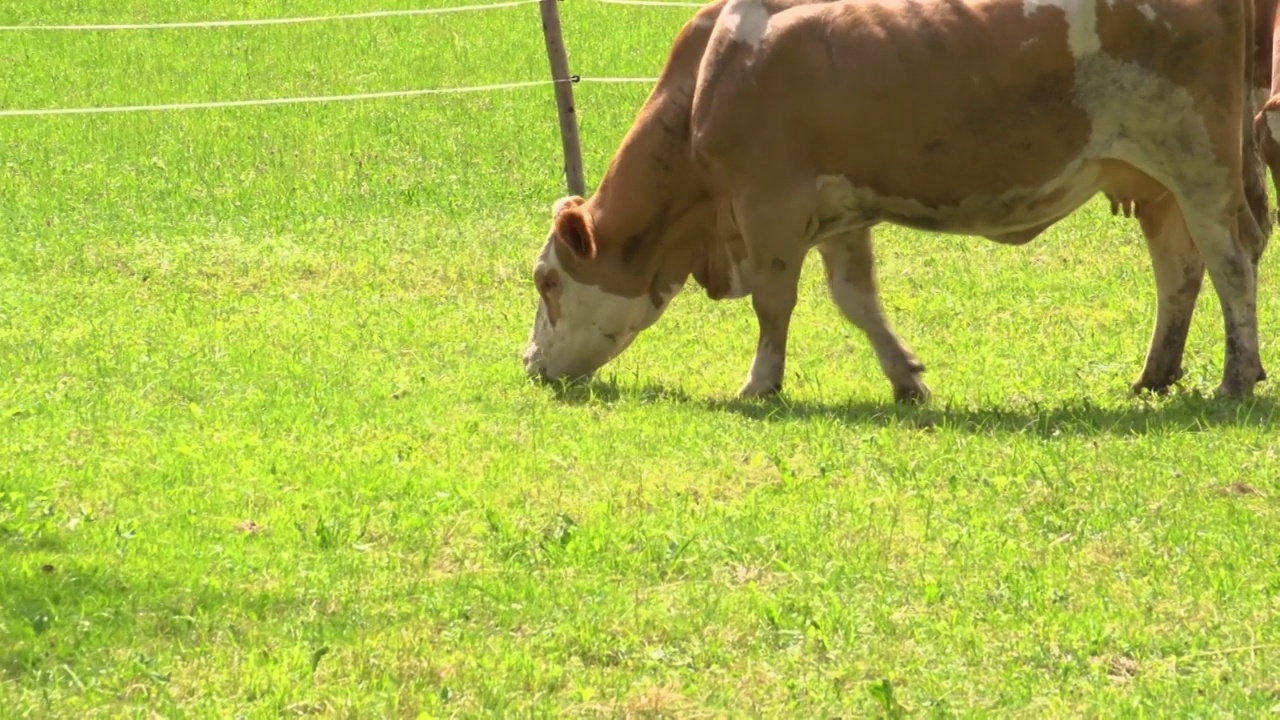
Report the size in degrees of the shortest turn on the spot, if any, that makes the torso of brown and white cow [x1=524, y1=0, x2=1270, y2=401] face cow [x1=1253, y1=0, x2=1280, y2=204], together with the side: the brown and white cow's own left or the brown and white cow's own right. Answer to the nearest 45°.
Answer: approximately 180°

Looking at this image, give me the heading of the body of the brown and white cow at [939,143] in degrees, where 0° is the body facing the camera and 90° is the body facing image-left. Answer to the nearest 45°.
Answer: approximately 90°
